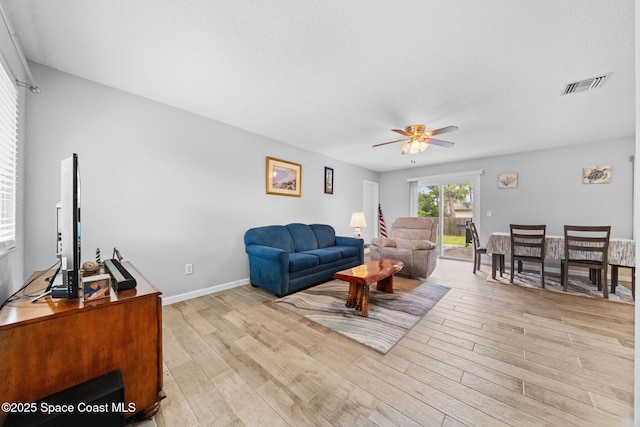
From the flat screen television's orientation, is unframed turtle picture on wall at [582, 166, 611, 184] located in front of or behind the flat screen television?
in front

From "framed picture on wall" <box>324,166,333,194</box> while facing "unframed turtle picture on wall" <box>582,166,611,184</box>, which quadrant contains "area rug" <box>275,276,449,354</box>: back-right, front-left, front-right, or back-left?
front-right

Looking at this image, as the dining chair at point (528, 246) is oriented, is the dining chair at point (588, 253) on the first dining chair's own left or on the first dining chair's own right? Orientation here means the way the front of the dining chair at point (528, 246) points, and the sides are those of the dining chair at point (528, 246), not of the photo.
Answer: on the first dining chair's own right

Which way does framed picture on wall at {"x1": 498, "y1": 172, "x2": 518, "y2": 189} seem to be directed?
toward the camera

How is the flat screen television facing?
to the viewer's right

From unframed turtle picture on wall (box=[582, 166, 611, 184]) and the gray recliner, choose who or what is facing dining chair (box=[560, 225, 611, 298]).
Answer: the unframed turtle picture on wall

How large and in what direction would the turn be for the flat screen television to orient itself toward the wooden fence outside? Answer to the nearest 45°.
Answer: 0° — it already faces it

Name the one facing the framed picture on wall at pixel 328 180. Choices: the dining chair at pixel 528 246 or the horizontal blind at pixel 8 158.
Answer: the horizontal blind

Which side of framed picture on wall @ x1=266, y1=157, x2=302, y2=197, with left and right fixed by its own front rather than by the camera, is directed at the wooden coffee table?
front

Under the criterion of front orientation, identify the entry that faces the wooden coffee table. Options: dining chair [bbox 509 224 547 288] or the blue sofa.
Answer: the blue sofa

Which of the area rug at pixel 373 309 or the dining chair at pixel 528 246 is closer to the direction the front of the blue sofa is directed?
the area rug

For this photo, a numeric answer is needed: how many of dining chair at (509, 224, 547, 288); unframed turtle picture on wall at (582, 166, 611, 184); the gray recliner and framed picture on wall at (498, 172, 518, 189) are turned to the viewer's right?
0

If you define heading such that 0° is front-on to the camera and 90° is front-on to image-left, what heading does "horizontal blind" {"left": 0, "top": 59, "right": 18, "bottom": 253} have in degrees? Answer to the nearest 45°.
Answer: approximately 270°

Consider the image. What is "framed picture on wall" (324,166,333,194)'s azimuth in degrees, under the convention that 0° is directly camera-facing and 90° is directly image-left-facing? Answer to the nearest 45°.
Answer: approximately 315°

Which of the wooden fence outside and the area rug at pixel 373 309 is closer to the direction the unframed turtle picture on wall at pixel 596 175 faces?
the area rug

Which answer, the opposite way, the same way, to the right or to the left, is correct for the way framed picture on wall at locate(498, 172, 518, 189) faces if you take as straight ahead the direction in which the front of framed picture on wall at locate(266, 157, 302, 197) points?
to the right

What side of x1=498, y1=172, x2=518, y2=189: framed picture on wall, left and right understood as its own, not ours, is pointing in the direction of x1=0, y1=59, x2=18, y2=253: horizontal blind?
front

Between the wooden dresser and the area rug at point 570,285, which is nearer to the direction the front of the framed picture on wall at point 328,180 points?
the area rug

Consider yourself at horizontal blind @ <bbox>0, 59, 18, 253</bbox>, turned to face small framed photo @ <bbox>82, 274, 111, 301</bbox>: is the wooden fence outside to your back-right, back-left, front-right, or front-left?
front-left
